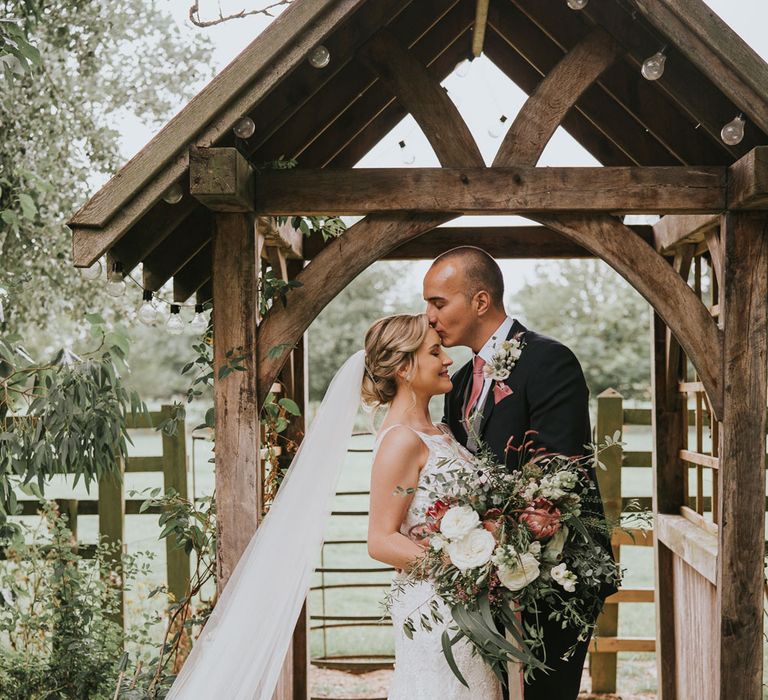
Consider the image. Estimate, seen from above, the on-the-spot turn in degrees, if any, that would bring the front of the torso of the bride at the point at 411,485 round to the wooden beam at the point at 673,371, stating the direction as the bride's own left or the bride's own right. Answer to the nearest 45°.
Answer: approximately 45° to the bride's own left

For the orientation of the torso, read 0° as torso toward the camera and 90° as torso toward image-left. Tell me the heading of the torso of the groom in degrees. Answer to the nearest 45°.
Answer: approximately 45°

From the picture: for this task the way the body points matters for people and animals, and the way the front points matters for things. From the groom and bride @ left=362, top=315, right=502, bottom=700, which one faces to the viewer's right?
the bride

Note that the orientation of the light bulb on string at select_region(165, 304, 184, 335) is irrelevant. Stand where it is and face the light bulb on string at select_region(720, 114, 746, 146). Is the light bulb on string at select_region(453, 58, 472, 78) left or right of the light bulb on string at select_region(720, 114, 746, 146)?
left

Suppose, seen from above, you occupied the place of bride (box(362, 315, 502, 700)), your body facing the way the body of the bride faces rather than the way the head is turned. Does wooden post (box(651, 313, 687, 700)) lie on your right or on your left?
on your left

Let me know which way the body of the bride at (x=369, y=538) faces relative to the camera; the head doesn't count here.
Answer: to the viewer's right

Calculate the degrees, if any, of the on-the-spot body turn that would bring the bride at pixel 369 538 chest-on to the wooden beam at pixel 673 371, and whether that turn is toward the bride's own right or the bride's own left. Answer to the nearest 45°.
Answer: approximately 45° to the bride's own left

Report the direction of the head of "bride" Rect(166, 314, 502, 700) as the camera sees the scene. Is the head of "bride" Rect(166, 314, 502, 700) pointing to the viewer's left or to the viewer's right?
to the viewer's right

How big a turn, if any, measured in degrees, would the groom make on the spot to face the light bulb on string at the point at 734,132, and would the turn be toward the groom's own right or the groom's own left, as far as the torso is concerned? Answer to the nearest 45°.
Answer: approximately 90° to the groom's own left
